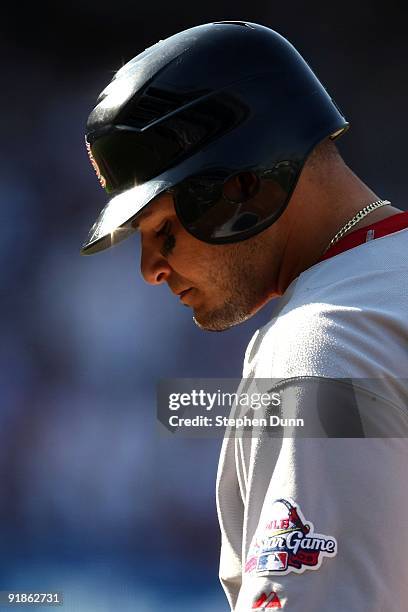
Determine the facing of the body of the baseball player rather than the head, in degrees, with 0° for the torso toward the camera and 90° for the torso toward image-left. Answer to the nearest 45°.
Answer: approximately 90°

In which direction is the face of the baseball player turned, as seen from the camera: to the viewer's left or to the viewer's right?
to the viewer's left
